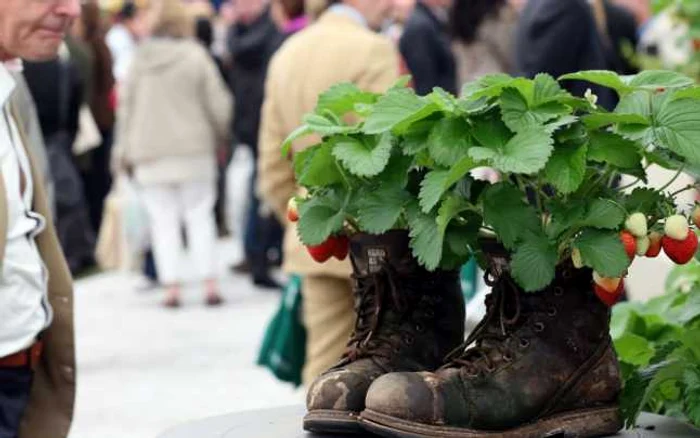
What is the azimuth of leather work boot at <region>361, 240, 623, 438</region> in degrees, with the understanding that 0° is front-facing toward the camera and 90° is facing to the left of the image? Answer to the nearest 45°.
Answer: approximately 90°

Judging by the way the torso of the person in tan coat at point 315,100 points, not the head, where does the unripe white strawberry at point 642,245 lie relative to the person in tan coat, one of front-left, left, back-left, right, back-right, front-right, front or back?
back-right

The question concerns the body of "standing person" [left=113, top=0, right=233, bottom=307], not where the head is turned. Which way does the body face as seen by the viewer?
away from the camera

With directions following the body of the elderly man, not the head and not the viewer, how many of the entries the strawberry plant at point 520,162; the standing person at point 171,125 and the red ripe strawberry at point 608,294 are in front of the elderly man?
2

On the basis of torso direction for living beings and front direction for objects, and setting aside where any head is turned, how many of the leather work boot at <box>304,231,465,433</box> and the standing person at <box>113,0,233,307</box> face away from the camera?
1

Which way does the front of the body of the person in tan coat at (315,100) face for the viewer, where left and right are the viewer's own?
facing away from the viewer and to the right of the viewer

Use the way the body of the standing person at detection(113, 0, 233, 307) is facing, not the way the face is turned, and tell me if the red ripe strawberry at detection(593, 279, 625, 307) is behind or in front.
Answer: behind

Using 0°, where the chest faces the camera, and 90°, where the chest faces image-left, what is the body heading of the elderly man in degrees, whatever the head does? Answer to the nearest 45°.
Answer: approximately 315°
